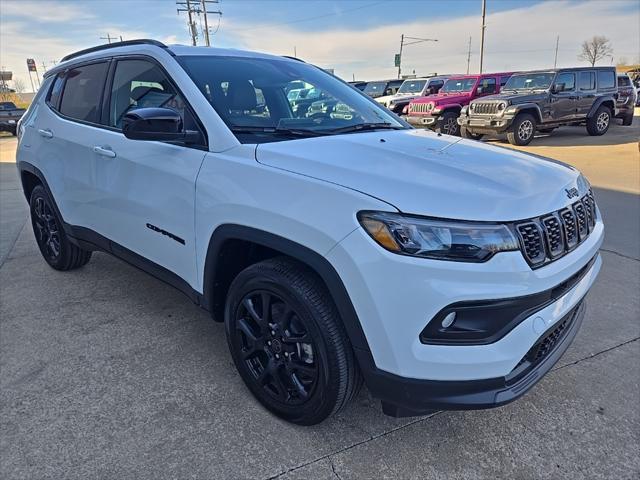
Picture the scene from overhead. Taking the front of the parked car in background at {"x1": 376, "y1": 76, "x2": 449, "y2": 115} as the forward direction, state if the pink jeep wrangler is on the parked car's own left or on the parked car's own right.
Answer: on the parked car's own left

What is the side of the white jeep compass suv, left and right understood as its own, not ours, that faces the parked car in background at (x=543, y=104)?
left

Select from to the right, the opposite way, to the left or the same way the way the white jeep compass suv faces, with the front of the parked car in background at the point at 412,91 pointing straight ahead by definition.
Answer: to the left

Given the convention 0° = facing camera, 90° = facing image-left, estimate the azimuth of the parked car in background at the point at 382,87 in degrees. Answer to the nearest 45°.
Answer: approximately 45°

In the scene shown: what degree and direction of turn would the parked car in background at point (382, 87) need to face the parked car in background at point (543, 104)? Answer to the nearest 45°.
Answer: approximately 90° to its left

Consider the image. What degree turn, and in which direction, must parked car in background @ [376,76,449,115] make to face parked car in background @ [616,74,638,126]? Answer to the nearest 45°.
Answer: approximately 135° to its left

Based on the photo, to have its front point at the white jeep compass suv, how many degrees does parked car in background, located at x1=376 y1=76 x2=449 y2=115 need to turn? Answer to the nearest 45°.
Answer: approximately 45° to its left

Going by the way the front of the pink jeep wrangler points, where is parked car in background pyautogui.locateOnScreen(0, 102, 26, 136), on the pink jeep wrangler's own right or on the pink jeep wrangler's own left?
on the pink jeep wrangler's own right

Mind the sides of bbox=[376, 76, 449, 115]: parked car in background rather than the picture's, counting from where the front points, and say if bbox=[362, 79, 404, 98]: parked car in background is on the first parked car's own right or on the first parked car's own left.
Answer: on the first parked car's own right
